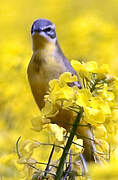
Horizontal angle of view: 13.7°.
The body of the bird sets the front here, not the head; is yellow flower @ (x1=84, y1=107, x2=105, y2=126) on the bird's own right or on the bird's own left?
on the bird's own left

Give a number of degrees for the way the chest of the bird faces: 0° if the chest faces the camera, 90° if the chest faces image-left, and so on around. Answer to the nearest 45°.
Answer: approximately 45°
